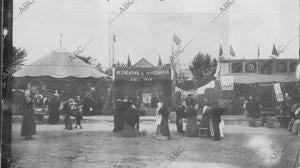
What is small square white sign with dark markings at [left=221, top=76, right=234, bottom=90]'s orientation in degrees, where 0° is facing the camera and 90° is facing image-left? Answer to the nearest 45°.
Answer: approximately 0°

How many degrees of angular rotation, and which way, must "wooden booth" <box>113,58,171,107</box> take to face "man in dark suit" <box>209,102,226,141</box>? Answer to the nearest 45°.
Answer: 0° — it already faces them

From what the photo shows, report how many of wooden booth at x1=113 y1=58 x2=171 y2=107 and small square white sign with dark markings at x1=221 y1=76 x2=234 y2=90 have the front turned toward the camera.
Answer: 2

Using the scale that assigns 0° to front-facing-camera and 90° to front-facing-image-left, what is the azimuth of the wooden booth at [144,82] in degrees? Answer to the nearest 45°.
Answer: approximately 0°

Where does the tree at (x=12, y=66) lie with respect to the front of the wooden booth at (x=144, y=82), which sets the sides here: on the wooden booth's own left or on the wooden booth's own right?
on the wooden booth's own right

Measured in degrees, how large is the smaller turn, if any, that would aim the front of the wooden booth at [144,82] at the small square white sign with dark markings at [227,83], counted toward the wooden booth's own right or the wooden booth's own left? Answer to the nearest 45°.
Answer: approximately 90° to the wooden booth's own left
